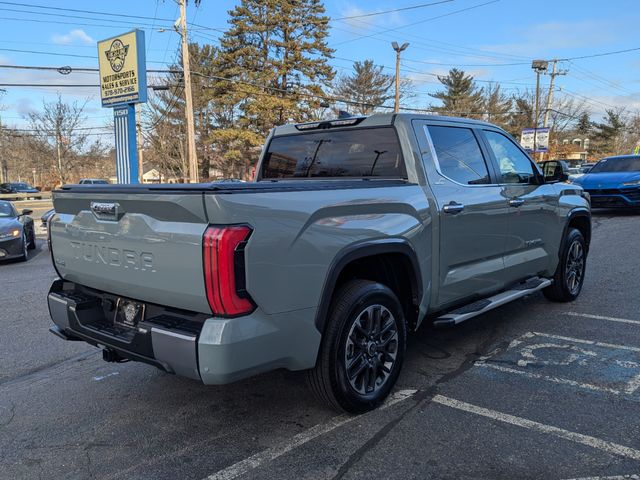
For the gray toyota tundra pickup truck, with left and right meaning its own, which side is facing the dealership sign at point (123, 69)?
left

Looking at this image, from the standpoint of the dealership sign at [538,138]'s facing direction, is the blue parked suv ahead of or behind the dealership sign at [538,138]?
ahead

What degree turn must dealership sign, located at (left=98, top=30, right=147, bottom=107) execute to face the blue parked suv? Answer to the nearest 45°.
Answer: approximately 90° to its left

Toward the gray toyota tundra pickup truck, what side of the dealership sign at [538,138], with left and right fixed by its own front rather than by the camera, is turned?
front

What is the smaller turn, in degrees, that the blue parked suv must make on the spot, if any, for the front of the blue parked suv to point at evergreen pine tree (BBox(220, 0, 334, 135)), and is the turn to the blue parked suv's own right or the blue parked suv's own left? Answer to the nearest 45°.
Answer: approximately 90° to the blue parked suv's own right

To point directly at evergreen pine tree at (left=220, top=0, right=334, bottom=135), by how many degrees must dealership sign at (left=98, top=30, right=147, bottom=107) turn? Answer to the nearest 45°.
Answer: approximately 180°

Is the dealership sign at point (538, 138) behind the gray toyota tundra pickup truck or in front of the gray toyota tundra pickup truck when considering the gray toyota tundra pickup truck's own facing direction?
in front

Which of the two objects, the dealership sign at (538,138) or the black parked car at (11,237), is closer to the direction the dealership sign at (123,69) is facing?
the black parked car

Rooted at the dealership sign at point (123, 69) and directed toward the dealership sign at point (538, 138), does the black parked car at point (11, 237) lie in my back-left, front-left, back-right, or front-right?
back-right

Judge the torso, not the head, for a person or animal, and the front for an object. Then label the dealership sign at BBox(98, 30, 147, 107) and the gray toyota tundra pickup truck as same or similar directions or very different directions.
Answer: very different directions

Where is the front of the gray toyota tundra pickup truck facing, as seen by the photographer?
facing away from the viewer and to the right of the viewer

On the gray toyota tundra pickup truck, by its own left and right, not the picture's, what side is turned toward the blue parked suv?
front
